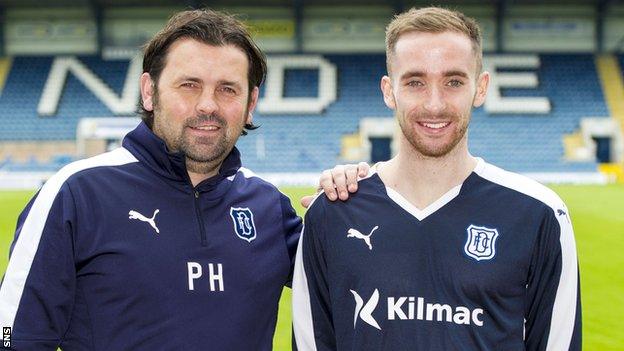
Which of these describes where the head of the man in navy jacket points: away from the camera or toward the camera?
toward the camera

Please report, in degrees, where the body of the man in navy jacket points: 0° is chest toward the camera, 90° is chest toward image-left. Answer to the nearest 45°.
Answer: approximately 315°

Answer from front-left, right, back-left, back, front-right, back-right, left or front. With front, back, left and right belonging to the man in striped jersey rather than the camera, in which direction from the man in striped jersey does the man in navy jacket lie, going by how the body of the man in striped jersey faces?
right

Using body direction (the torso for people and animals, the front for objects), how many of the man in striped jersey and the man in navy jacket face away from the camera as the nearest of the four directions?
0

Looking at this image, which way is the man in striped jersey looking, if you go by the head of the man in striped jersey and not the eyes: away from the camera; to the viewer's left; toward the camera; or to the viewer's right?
toward the camera

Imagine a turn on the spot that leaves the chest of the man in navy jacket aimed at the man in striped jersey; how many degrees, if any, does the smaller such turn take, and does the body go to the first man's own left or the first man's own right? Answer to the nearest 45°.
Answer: approximately 45° to the first man's own left

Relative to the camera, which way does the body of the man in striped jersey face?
toward the camera
